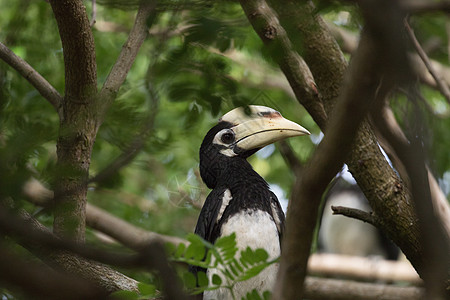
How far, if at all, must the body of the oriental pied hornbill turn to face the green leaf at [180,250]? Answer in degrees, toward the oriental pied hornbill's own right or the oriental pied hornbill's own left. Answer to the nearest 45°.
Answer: approximately 45° to the oriental pied hornbill's own right

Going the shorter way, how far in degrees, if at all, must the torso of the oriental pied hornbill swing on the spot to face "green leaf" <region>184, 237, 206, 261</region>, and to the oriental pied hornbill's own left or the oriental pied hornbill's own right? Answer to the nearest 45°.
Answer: approximately 45° to the oriental pied hornbill's own right

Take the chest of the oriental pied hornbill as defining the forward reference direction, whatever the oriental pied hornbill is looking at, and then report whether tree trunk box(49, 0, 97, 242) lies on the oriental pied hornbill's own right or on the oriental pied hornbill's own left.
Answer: on the oriental pied hornbill's own right

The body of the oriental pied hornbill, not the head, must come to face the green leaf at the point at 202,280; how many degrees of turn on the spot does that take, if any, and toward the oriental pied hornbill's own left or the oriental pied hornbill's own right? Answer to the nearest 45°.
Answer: approximately 45° to the oriental pied hornbill's own right

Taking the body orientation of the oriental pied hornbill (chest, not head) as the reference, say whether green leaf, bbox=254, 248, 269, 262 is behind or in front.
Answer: in front

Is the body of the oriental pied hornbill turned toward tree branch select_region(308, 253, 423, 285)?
no

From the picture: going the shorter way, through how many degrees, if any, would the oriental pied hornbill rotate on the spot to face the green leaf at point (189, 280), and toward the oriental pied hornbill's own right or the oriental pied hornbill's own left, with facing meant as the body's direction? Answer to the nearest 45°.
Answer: approximately 45° to the oriental pied hornbill's own right

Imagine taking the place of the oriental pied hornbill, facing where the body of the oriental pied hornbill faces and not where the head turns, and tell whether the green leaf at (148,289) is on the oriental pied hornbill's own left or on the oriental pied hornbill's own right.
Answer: on the oriental pied hornbill's own right

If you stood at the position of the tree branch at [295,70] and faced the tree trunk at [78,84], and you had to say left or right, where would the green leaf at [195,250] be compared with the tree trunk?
left

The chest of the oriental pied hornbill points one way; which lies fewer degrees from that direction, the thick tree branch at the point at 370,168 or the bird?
the thick tree branch

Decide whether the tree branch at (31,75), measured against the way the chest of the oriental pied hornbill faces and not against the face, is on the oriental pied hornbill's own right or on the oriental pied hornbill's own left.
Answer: on the oriental pied hornbill's own right

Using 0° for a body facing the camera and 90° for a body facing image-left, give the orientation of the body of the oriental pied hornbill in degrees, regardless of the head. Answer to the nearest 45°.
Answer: approximately 315°
